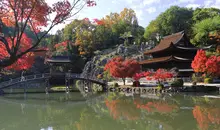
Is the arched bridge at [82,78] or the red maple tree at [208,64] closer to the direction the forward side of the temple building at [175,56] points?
the arched bridge

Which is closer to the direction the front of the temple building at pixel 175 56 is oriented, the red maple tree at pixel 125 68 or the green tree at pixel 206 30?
the red maple tree

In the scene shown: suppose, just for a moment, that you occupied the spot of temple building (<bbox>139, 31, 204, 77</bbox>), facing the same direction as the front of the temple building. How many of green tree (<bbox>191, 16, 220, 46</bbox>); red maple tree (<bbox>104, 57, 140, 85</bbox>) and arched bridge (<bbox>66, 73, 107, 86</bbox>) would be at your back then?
1

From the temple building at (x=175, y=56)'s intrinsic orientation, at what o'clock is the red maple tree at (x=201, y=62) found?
The red maple tree is roughly at 10 o'clock from the temple building.

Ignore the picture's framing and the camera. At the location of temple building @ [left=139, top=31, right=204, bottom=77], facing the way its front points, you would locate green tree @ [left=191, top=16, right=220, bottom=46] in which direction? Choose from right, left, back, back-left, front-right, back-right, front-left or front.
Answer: back

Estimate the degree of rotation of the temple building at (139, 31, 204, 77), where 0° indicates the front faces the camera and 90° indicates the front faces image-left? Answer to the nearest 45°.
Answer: approximately 45°

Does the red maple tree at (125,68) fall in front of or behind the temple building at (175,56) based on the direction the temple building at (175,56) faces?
in front

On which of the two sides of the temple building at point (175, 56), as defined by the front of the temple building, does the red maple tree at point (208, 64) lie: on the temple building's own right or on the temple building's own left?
on the temple building's own left
